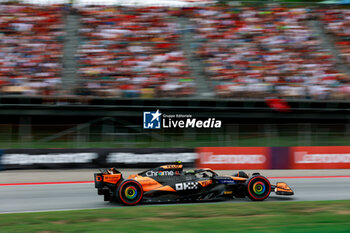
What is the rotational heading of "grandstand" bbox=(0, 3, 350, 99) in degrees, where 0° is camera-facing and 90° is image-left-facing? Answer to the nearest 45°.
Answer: approximately 0°

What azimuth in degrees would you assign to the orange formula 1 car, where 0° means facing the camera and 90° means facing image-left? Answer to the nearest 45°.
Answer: approximately 270°

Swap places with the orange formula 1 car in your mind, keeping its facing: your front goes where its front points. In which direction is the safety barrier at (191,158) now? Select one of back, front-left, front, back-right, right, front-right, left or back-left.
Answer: left

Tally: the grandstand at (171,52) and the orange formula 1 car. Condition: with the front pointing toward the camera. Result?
1

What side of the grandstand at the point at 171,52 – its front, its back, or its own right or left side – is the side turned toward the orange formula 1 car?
front

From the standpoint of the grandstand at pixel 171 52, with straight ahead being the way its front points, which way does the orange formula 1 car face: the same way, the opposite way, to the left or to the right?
to the left

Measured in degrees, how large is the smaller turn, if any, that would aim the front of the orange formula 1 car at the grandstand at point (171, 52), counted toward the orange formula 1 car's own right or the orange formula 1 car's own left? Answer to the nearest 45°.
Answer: approximately 90° to the orange formula 1 car's own left
